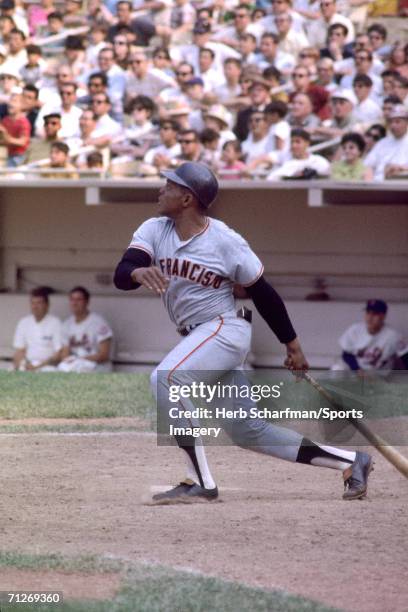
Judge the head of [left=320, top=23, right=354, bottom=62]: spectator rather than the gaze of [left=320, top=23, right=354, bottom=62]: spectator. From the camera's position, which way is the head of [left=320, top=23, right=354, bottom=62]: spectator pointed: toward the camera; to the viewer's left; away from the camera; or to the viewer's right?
toward the camera

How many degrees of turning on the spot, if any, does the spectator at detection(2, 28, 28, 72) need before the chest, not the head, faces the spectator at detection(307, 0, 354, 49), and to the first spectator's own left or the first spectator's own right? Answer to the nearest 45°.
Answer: approximately 90° to the first spectator's own left

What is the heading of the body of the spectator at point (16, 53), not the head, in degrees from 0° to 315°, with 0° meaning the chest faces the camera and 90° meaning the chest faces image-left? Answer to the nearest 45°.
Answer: approximately 45°

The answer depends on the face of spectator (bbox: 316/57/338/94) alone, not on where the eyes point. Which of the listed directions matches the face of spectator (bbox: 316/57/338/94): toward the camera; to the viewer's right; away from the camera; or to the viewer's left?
toward the camera

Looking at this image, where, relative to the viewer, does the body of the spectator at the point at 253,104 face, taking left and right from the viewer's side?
facing the viewer and to the left of the viewer

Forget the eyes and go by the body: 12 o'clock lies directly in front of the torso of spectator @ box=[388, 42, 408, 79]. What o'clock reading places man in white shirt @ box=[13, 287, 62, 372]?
The man in white shirt is roughly at 1 o'clock from the spectator.

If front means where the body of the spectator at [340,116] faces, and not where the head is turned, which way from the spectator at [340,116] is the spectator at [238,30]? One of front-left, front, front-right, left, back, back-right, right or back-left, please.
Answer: right

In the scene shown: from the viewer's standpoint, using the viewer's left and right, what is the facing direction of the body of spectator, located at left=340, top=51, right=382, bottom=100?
facing the viewer

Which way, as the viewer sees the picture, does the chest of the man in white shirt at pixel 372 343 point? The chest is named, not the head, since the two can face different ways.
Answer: toward the camera

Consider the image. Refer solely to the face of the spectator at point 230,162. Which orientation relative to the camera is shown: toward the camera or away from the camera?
toward the camera

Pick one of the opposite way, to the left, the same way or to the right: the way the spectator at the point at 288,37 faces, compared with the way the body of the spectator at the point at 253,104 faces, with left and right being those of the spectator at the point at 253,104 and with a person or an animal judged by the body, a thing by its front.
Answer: the same way

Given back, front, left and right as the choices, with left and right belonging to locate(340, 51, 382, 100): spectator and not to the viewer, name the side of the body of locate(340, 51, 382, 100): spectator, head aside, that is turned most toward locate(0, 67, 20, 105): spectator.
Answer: right

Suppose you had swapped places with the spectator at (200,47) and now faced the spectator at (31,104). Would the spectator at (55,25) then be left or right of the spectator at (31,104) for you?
right

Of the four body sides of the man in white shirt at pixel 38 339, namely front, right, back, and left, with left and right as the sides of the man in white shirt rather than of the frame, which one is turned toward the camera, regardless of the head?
front

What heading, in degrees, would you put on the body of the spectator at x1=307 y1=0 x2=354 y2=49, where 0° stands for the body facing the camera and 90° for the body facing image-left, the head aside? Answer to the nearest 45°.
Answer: approximately 0°

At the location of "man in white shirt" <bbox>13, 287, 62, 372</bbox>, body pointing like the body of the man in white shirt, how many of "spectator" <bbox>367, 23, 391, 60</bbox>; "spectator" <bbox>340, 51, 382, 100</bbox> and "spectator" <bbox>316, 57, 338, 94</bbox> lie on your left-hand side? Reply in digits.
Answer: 3

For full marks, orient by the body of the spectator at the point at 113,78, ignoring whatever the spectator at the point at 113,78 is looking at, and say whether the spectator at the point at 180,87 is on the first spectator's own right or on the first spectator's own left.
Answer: on the first spectator's own left

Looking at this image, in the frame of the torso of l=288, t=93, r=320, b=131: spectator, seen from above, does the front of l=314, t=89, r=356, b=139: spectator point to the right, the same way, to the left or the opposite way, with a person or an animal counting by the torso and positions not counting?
the same way

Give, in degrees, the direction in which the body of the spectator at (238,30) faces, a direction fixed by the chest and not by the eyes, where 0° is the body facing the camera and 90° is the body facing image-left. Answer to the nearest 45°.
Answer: approximately 45°
